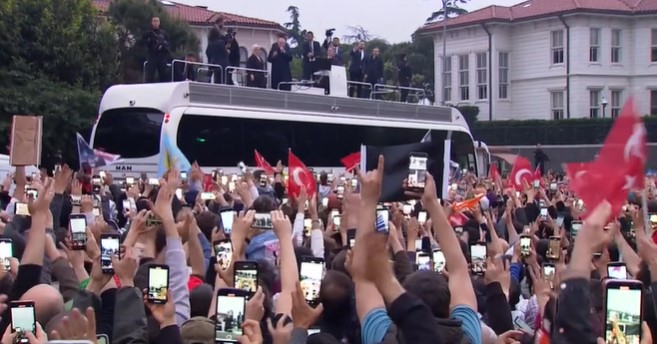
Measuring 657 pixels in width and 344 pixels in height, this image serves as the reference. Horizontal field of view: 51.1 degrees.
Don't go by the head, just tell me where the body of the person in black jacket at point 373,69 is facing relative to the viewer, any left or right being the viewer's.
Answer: facing the viewer

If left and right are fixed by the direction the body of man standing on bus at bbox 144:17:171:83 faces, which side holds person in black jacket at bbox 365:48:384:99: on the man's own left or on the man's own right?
on the man's own left

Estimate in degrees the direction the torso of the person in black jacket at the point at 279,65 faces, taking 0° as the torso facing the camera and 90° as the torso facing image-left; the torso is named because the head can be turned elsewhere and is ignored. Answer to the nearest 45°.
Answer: approximately 0°

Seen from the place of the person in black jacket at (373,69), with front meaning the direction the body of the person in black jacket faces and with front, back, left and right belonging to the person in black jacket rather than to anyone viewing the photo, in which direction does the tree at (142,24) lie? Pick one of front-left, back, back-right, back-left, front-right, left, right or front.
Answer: back-right

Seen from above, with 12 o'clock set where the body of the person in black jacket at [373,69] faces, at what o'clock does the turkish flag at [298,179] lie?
The turkish flag is roughly at 12 o'clock from the person in black jacket.

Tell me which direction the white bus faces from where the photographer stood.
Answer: facing away from the viewer and to the right of the viewer

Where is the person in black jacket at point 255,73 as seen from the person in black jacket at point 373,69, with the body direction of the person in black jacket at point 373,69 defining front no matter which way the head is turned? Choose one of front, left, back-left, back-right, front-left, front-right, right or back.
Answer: front-right

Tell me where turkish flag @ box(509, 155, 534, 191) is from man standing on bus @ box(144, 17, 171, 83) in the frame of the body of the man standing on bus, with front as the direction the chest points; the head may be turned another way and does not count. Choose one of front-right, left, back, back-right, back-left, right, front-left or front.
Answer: front-left

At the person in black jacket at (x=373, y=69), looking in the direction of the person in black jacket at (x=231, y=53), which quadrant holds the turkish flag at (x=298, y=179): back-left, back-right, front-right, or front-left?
front-left

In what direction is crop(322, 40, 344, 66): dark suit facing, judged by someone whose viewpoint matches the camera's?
facing the viewer and to the left of the viewer

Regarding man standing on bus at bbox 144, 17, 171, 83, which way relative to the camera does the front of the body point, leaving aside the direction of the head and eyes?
toward the camera
